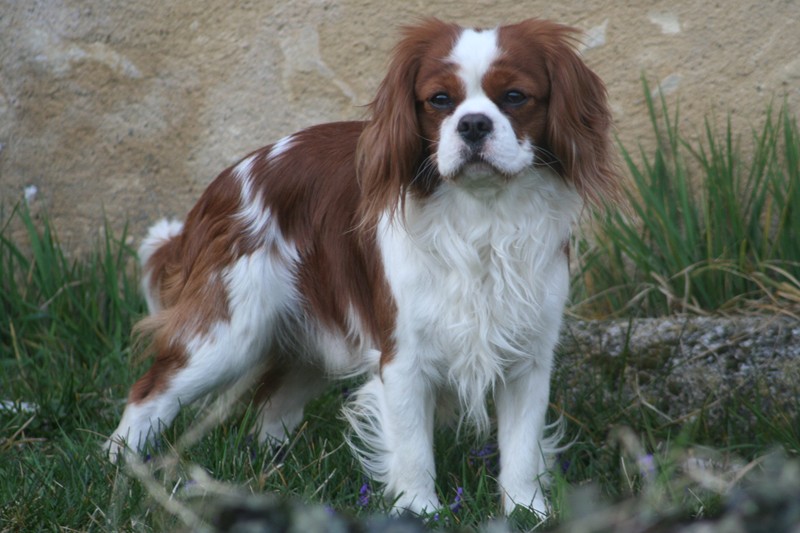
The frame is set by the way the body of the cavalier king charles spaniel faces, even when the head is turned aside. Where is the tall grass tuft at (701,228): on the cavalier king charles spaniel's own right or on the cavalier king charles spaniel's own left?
on the cavalier king charles spaniel's own left

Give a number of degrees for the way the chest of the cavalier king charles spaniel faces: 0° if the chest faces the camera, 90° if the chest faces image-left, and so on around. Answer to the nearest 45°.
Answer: approximately 315°

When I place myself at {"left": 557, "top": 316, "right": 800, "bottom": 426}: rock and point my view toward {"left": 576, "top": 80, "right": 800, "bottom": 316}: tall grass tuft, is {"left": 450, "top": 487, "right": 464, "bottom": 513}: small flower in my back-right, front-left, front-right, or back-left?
back-left

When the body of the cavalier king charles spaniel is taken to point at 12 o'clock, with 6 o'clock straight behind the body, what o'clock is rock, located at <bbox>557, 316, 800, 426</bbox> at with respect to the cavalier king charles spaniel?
The rock is roughly at 10 o'clock from the cavalier king charles spaniel.
